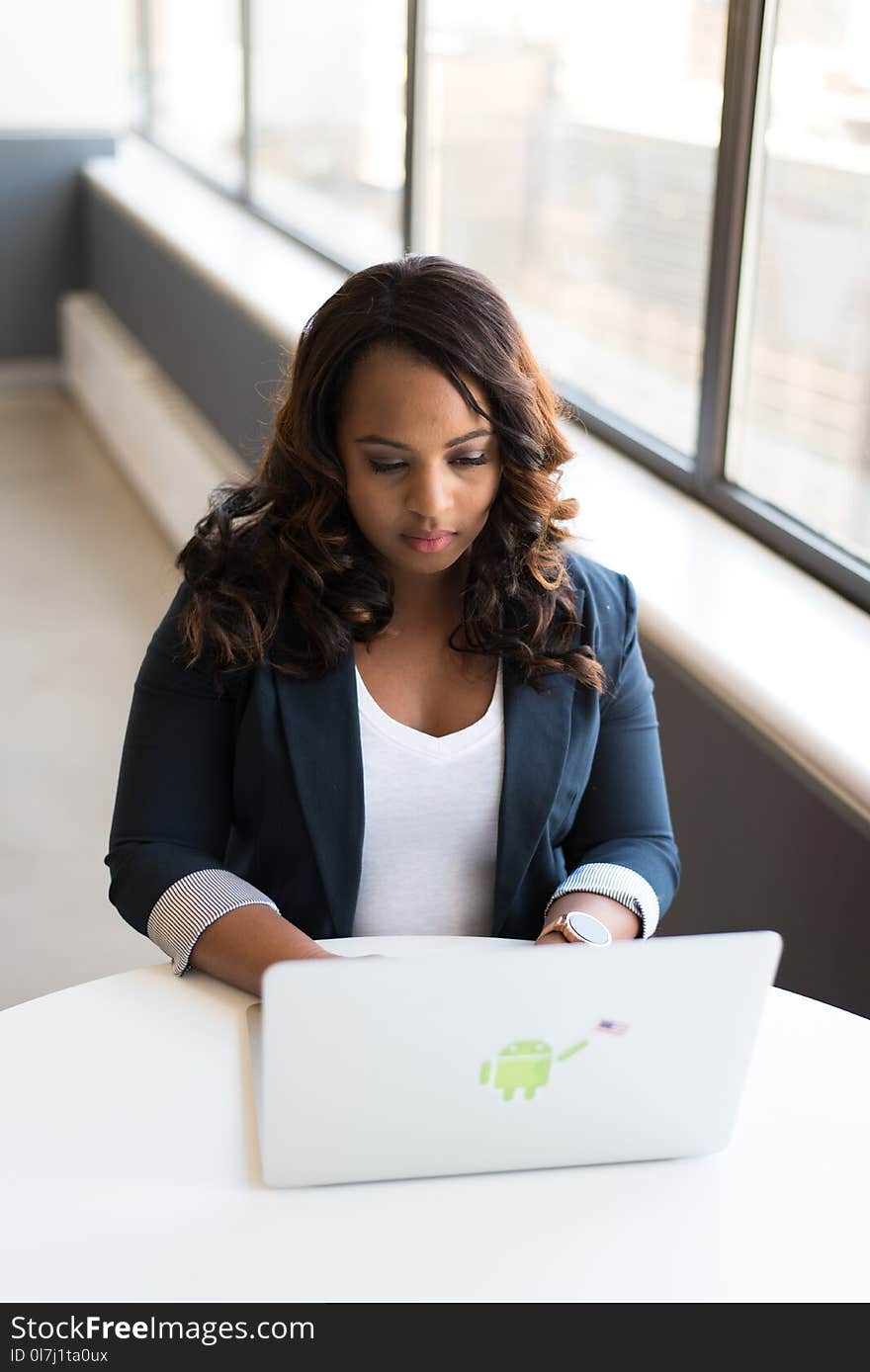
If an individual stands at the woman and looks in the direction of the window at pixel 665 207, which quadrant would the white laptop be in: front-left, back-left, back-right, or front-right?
back-right

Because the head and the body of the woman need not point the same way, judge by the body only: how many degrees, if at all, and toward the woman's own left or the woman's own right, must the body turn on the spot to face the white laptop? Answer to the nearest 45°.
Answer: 0° — they already face it

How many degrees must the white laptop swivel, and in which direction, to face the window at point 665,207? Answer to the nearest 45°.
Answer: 0° — it already faces it

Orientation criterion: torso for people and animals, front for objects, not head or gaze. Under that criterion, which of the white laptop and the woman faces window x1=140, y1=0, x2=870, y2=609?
the white laptop

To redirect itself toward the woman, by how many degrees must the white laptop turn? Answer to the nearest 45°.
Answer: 0° — it already faces them

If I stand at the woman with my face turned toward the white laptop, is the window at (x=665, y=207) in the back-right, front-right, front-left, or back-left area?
back-left

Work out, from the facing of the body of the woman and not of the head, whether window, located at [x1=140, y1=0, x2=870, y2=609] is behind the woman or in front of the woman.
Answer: behind

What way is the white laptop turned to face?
away from the camera

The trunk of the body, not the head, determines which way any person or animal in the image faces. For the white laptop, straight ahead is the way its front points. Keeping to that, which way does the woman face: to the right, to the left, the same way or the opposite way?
the opposite way

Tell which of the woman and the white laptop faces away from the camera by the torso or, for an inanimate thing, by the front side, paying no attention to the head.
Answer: the white laptop

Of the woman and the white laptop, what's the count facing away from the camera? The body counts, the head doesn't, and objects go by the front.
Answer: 1
